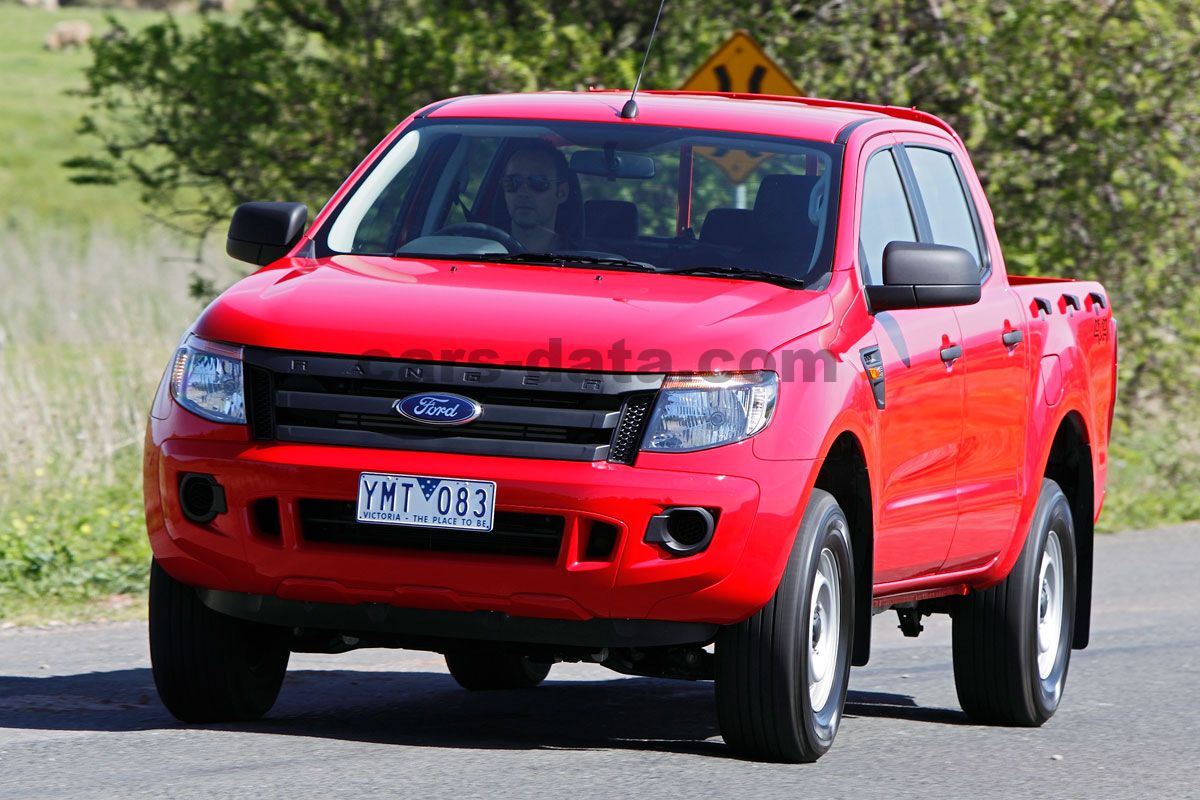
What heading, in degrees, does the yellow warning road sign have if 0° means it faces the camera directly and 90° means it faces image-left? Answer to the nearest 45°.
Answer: approximately 0°

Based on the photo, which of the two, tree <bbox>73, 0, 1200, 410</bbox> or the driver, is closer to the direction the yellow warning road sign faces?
the driver

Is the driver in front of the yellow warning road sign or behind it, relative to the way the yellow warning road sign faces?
in front

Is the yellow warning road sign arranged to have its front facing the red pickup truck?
yes
